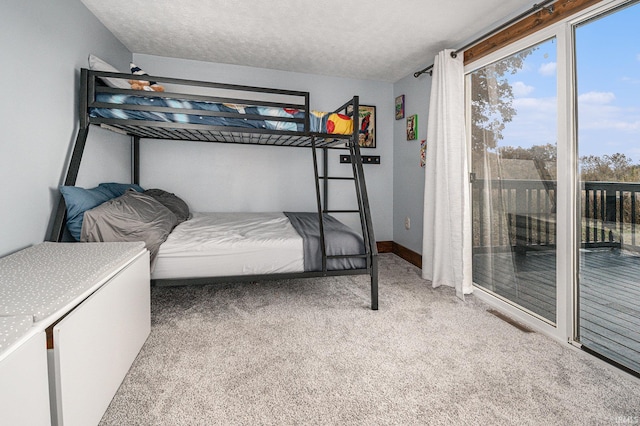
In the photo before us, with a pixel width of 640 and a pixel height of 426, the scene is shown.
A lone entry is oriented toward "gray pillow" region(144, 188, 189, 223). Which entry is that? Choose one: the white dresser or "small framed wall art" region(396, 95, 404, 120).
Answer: the small framed wall art

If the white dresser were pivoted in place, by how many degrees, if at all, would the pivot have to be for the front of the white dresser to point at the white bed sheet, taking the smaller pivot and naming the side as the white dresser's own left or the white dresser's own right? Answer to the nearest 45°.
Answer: approximately 90° to the white dresser's own left

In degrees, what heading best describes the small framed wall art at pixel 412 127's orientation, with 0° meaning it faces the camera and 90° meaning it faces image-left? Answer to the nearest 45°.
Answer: approximately 45°

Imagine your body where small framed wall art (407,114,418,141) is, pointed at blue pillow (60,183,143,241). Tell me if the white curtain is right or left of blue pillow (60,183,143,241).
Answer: left

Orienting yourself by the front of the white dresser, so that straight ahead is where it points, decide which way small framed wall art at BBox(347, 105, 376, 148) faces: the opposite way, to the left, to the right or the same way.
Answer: to the right

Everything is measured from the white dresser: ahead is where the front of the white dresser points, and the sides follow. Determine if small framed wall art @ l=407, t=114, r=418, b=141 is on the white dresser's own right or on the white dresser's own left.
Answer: on the white dresser's own left

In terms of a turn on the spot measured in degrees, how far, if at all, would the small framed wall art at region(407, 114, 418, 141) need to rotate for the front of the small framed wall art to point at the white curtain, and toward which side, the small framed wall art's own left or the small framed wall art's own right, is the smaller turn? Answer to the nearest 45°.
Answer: approximately 45° to the small framed wall art's own left

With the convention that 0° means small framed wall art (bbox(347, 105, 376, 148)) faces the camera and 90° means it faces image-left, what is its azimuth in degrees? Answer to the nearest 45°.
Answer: approximately 0°

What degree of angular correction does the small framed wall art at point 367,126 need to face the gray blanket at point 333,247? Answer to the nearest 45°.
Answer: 0° — it already faces it

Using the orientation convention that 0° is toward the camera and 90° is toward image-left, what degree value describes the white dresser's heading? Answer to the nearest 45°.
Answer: approximately 315°
